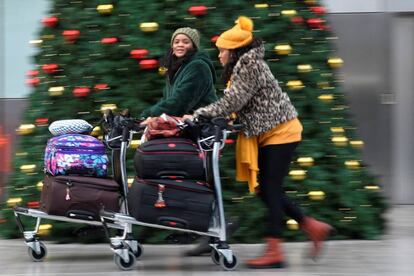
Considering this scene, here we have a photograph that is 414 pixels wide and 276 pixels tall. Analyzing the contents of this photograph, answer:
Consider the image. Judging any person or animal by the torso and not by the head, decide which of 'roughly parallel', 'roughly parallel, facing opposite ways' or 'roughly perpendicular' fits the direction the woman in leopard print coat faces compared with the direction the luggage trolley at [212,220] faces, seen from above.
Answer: roughly parallel

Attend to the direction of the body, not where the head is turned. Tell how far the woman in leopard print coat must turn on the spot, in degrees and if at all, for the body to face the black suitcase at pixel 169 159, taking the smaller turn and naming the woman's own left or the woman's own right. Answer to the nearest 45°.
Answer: approximately 45° to the woman's own left

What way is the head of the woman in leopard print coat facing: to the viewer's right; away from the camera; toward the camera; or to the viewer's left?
to the viewer's left

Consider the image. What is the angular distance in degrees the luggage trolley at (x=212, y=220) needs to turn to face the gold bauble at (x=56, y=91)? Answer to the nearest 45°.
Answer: approximately 45° to its right

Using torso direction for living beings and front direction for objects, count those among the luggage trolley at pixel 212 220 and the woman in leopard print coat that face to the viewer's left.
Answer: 2

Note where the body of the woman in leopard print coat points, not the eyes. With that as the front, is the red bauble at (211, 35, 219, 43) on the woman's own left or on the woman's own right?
on the woman's own right

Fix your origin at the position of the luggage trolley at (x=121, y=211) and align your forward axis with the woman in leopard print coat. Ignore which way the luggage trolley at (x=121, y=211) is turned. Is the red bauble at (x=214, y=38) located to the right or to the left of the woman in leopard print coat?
left

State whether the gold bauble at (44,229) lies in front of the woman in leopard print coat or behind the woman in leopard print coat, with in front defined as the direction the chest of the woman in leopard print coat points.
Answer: in front

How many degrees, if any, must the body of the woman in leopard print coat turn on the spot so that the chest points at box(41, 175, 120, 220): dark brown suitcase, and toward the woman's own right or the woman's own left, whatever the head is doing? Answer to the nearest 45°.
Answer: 0° — they already face it

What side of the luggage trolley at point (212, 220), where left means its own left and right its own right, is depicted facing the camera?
left

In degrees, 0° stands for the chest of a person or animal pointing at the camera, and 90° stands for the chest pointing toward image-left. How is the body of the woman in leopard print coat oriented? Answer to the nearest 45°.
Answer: approximately 90°

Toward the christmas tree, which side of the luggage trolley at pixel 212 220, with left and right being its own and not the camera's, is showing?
right
